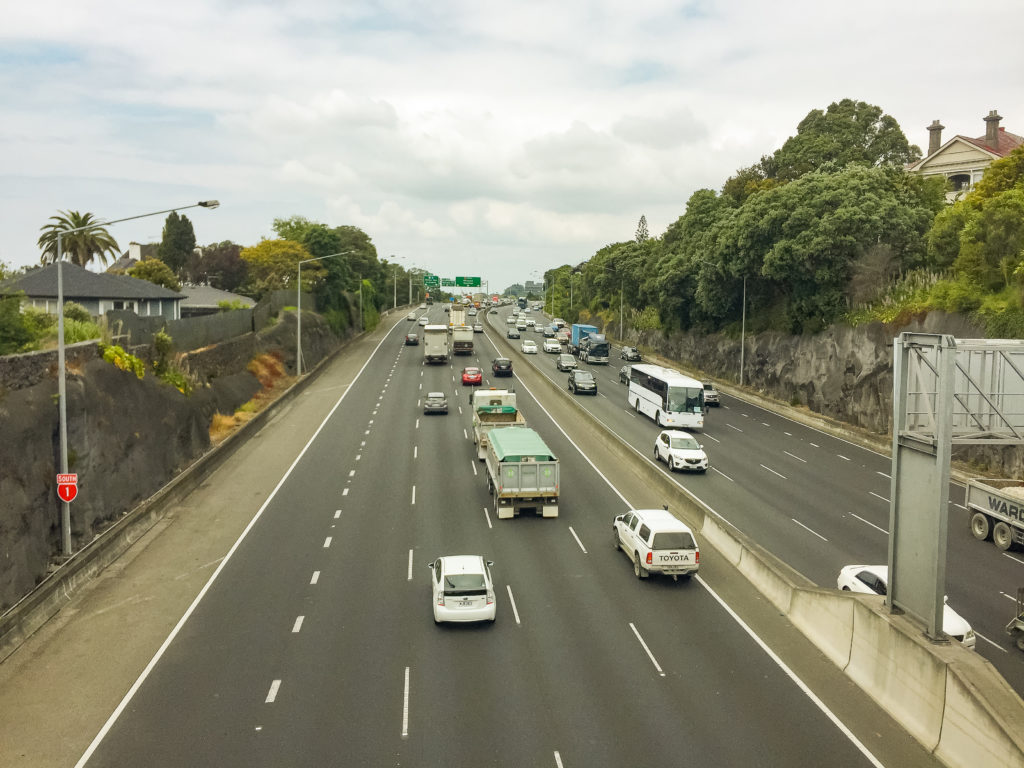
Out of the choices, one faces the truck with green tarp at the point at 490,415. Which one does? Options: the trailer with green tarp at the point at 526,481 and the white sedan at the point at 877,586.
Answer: the trailer with green tarp at the point at 526,481

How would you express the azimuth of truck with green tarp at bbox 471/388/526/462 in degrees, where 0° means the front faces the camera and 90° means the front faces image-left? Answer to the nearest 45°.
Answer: approximately 180°

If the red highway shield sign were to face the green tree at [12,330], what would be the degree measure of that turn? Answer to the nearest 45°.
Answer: approximately 180°

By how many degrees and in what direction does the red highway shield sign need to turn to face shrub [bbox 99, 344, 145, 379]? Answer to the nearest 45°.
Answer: approximately 180°

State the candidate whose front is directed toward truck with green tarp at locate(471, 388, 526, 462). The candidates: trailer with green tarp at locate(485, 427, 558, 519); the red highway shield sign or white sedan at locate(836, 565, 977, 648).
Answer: trailer with green tarp at locate(485, 427, 558, 519)

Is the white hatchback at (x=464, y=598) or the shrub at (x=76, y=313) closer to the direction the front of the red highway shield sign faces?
the white hatchback

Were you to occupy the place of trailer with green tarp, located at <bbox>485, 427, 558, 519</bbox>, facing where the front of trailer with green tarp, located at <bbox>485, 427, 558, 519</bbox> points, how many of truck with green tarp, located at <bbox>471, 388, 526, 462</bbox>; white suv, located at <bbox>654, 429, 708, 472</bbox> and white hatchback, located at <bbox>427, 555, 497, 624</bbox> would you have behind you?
1

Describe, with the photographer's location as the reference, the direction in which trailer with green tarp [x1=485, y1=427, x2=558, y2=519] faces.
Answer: facing away from the viewer

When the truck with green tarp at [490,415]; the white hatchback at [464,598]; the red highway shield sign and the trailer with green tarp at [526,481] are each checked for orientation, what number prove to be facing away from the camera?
3

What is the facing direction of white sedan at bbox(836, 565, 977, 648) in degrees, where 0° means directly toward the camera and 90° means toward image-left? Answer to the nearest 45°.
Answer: approximately 315°

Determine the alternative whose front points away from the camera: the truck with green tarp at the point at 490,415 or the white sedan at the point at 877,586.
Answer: the truck with green tarp

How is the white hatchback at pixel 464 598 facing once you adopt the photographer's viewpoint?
facing away from the viewer

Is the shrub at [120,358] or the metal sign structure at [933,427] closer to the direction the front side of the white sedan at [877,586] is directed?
the metal sign structure
